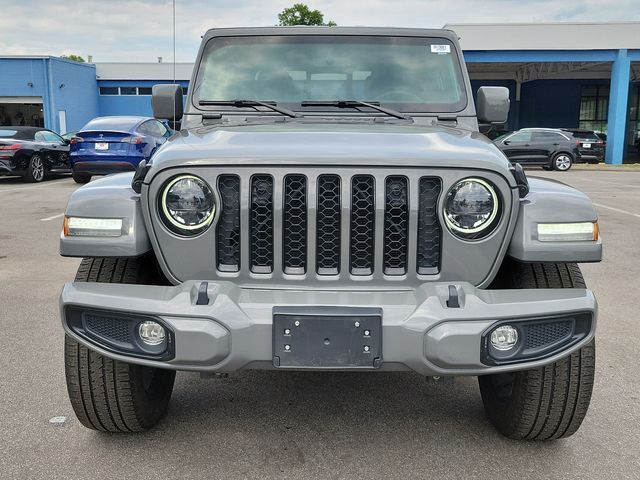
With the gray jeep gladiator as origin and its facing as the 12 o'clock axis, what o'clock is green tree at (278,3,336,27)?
The green tree is roughly at 6 o'clock from the gray jeep gladiator.

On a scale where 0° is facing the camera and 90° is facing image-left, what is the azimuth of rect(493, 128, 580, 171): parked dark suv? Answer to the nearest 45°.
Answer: approximately 90°

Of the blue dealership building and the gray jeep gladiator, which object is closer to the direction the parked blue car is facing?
the blue dealership building

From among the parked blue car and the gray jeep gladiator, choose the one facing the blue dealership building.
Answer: the parked blue car

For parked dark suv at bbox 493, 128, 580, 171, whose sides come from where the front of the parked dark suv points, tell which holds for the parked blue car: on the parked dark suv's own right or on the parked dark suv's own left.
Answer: on the parked dark suv's own left

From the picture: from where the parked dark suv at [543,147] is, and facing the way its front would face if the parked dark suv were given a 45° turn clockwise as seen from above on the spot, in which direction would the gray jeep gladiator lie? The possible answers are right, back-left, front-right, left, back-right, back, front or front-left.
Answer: back-left

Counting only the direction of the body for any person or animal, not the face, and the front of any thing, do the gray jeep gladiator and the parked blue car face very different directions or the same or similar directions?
very different directions

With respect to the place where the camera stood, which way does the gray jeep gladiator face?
facing the viewer

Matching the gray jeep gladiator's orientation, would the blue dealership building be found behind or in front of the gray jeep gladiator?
behind

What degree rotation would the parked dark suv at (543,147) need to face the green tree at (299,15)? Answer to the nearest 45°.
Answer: approximately 45° to its right

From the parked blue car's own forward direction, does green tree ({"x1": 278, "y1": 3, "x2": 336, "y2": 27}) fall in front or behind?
in front

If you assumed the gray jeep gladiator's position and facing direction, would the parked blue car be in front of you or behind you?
behind

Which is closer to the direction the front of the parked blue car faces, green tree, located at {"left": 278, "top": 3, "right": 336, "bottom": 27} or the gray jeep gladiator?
the green tree

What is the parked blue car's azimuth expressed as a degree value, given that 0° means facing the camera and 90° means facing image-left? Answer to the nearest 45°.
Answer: approximately 225°

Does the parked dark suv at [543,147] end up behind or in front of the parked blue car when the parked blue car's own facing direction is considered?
in front
